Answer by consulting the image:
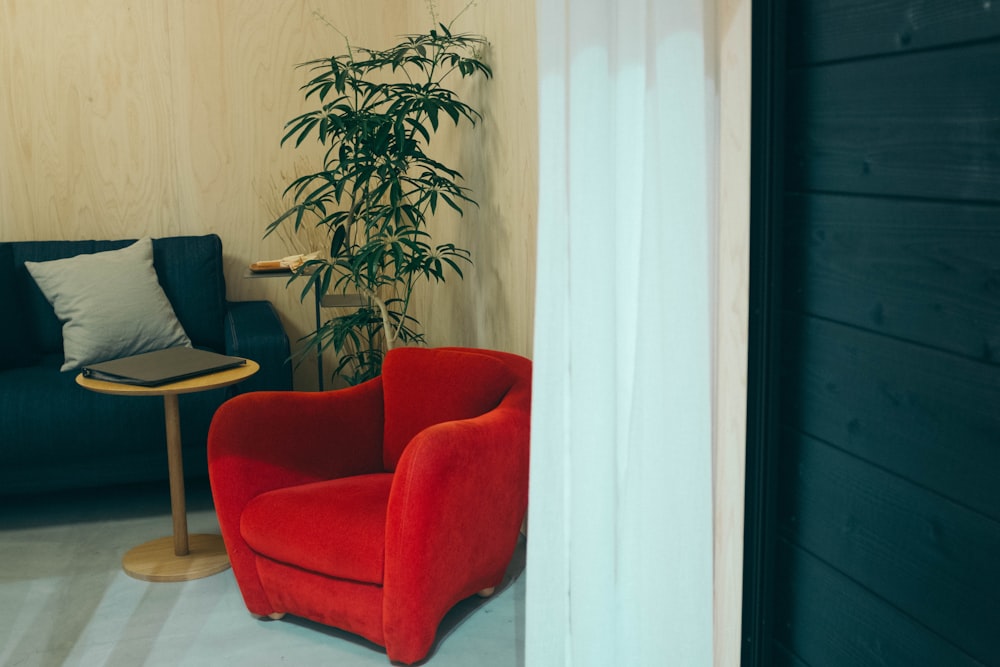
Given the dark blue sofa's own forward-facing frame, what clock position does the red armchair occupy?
The red armchair is roughly at 11 o'clock from the dark blue sofa.

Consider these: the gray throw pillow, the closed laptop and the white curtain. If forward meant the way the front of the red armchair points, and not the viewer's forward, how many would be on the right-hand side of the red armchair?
2

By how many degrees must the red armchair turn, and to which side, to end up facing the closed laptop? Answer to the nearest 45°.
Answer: approximately 90° to its right

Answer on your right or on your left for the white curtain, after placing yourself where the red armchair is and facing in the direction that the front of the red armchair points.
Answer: on your left

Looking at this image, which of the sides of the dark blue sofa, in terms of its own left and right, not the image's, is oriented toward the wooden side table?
front

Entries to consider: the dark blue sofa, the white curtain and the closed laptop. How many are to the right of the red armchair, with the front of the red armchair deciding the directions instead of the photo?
2

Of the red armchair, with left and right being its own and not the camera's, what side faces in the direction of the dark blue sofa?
right

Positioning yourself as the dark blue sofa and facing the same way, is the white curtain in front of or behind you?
in front

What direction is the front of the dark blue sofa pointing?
toward the camera

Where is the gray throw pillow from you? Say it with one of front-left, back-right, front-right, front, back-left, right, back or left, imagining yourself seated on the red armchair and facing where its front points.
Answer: right

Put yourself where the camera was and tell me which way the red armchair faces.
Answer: facing the viewer and to the left of the viewer

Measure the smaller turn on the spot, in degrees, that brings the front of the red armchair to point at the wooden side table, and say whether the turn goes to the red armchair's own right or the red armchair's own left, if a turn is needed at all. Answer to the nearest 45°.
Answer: approximately 90° to the red armchair's own right
